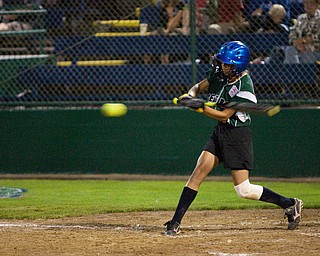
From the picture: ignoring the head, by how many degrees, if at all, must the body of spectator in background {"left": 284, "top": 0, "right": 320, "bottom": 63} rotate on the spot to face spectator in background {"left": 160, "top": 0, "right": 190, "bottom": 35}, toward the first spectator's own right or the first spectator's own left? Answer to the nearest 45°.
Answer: approximately 45° to the first spectator's own right

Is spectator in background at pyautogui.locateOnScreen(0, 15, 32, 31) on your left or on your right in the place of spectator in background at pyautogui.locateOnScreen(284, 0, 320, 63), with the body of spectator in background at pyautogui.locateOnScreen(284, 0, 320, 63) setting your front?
on your right

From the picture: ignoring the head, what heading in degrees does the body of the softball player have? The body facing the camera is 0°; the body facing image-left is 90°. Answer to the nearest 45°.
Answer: approximately 45°

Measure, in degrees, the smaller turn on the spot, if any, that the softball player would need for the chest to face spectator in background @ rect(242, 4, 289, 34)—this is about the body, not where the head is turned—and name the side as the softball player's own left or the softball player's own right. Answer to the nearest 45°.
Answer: approximately 135° to the softball player's own right

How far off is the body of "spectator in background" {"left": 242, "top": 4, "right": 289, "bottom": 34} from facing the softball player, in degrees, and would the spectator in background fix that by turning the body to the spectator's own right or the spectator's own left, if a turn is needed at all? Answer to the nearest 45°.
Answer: approximately 45° to the spectator's own left

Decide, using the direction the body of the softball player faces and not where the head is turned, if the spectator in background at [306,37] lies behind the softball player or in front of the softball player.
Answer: behind

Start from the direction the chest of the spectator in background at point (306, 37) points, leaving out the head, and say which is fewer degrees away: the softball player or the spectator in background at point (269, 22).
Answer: the softball player

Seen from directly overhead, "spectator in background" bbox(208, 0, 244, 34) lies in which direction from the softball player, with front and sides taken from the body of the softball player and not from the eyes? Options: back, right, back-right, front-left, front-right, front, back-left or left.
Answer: back-right

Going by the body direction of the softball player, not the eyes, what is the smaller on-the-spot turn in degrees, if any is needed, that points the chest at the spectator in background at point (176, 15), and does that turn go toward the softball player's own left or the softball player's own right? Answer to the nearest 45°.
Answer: approximately 135° to the softball player's own right
